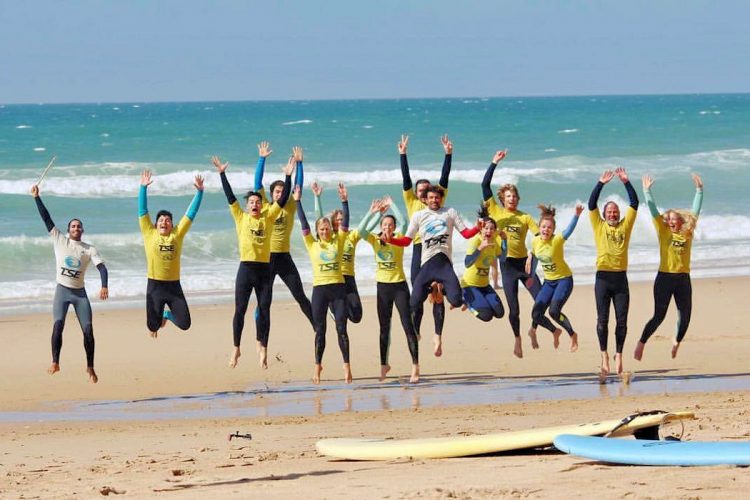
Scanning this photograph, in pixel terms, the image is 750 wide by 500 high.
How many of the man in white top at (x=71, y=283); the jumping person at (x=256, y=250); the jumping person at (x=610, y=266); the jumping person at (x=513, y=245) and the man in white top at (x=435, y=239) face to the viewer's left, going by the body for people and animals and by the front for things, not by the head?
0

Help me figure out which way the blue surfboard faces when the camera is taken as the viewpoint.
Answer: facing to the left of the viewer

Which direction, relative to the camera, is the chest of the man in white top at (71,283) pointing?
toward the camera

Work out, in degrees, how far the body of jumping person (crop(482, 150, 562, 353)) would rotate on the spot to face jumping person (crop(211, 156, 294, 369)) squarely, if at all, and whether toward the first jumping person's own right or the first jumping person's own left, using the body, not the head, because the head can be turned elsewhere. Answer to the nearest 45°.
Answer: approximately 90° to the first jumping person's own right

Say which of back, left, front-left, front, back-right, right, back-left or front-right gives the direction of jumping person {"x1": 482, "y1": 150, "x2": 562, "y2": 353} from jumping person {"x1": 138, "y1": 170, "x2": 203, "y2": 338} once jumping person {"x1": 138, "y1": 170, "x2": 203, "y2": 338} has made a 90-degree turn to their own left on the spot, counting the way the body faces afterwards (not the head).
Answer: front

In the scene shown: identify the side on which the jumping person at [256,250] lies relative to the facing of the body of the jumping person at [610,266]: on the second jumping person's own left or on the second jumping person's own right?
on the second jumping person's own right

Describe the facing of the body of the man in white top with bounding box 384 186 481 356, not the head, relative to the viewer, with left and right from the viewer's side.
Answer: facing the viewer

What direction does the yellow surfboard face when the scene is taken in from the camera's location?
facing to the left of the viewer

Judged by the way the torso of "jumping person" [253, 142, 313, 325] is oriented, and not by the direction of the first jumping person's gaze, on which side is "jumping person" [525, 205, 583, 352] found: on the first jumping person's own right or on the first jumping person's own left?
on the first jumping person's own left

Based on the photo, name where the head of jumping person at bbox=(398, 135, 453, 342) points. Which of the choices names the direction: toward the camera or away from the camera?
toward the camera

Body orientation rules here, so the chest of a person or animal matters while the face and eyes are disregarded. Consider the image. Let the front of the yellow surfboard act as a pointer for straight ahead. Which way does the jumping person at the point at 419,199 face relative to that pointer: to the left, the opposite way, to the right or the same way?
to the left

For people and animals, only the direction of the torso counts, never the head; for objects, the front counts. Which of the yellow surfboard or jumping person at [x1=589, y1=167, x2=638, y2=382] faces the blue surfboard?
the jumping person

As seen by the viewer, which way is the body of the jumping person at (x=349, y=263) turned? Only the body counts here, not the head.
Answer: toward the camera

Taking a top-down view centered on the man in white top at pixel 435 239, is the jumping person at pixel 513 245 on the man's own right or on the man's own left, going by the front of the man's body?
on the man's own left

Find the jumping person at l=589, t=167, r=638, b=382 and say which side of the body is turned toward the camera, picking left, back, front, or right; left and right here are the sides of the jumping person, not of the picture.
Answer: front
